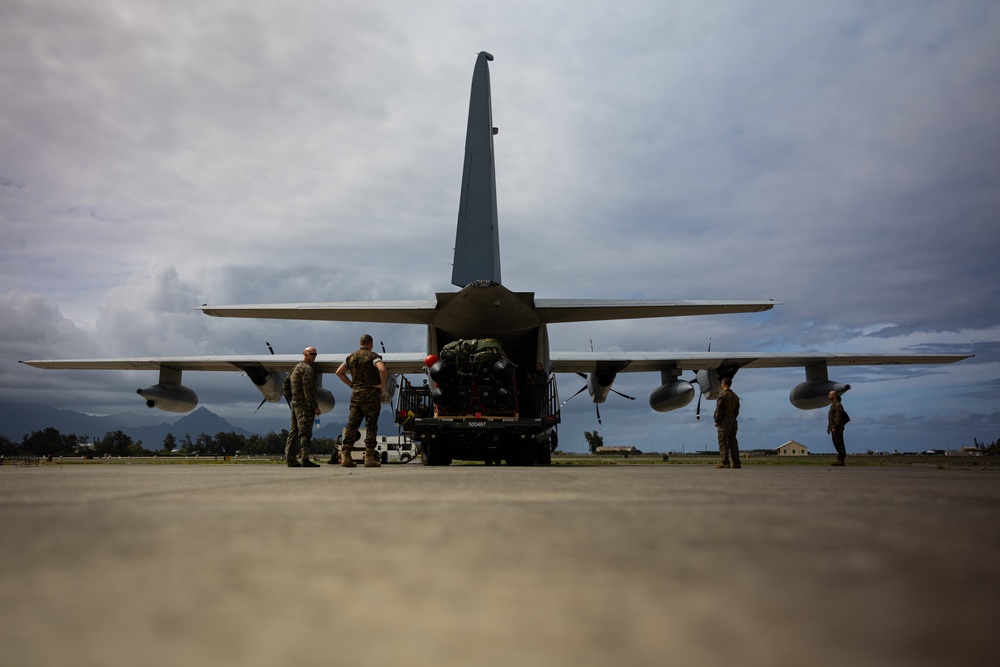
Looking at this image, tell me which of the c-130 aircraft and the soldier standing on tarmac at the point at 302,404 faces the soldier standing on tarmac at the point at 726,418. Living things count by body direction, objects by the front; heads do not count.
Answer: the soldier standing on tarmac at the point at 302,404

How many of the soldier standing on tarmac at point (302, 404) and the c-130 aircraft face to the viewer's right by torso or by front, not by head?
1

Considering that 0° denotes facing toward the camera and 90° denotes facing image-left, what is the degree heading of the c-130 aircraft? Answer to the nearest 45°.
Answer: approximately 180°

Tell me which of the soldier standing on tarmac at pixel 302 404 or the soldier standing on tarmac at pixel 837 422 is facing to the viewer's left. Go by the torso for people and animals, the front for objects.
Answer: the soldier standing on tarmac at pixel 837 422

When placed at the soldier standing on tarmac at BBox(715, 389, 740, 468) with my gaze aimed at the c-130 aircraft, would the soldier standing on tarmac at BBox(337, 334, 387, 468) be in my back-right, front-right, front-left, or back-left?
back-left

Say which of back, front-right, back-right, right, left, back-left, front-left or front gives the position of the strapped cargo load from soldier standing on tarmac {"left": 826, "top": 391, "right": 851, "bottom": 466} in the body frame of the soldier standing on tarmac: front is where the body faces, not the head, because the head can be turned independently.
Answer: front-left

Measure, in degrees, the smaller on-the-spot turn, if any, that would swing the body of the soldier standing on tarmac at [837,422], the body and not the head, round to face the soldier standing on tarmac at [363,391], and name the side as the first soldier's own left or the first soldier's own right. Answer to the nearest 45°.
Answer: approximately 45° to the first soldier's own left

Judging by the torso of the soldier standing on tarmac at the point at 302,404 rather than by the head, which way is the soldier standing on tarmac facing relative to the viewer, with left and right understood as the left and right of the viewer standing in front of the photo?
facing to the right of the viewer

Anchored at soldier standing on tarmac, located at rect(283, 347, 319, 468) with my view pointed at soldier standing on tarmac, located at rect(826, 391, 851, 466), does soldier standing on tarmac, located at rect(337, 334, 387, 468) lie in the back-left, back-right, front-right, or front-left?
front-right

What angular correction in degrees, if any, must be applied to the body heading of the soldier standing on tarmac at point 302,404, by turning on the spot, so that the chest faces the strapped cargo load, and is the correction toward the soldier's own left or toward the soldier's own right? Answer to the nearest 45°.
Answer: approximately 45° to the soldier's own left

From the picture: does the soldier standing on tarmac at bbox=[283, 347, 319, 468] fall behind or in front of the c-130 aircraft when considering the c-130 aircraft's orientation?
behind

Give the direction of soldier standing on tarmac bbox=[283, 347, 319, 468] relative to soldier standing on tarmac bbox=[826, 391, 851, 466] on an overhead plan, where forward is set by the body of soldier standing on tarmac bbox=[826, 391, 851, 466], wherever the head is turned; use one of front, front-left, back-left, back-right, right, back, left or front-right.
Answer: front-left

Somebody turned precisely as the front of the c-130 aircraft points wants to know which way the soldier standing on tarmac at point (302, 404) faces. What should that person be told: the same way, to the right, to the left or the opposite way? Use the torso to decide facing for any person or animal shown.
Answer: to the right

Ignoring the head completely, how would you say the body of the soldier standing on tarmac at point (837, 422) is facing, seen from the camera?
to the viewer's left
